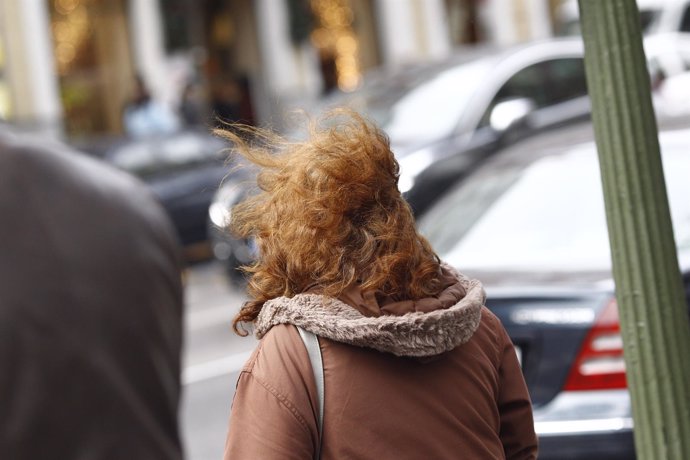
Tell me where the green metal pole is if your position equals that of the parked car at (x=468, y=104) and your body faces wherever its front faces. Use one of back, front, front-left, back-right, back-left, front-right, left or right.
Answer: front-left

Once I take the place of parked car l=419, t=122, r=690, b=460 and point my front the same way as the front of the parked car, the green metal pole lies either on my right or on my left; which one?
on my right

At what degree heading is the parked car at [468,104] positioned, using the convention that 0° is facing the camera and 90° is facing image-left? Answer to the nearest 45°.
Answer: approximately 45°

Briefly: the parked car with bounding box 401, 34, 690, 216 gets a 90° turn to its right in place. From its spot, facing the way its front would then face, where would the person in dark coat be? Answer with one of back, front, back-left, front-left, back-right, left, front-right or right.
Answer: back-left

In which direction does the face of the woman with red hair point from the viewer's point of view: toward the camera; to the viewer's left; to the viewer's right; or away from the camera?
away from the camera

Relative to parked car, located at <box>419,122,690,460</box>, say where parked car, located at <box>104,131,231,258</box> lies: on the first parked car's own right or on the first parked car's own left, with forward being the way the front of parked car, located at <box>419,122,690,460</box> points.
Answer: on the first parked car's own left

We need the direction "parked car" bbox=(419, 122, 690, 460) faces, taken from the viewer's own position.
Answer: facing away from the viewer and to the right of the viewer
